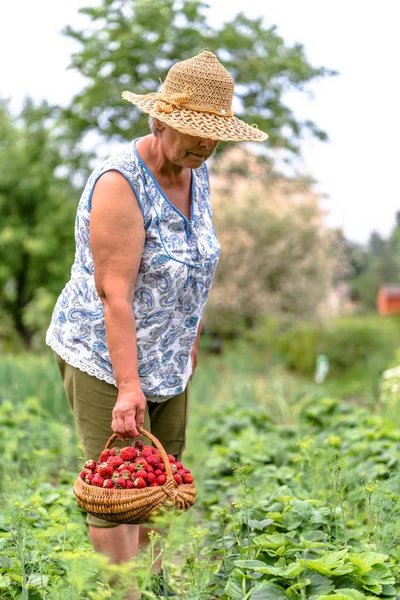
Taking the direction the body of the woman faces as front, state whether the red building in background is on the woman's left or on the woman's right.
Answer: on the woman's left

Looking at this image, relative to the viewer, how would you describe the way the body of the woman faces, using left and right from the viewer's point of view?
facing the viewer and to the right of the viewer

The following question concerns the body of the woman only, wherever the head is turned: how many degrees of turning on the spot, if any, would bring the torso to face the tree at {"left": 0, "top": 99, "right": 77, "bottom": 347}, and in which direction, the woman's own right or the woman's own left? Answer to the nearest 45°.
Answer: approximately 135° to the woman's own left

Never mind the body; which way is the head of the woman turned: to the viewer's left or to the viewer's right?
to the viewer's right
